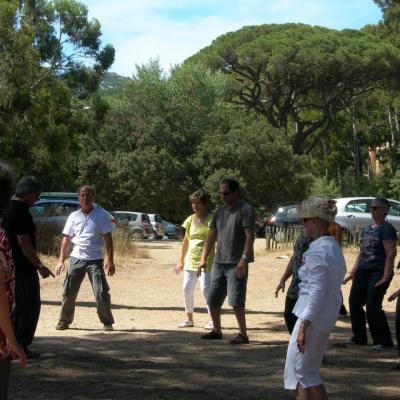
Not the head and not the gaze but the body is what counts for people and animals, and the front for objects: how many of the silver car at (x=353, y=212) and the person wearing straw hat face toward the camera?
0

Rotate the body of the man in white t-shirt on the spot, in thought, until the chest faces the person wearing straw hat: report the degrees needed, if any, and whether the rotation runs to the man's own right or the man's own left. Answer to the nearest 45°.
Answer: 0° — they already face them

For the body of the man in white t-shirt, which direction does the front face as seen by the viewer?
toward the camera

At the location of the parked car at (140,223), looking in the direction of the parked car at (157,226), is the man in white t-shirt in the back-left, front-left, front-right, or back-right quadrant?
back-right

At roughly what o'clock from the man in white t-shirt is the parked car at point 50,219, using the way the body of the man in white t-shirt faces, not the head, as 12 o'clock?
The parked car is roughly at 6 o'clock from the man in white t-shirt.
